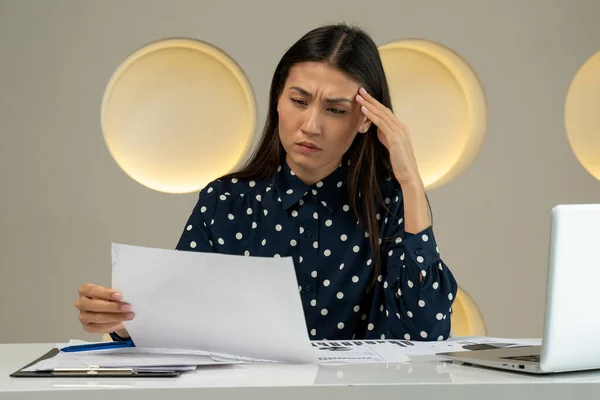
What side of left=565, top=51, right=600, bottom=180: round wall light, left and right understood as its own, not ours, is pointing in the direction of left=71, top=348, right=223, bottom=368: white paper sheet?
front

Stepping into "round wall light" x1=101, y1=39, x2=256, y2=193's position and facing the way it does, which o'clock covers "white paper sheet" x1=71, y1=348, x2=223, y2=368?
The white paper sheet is roughly at 12 o'clock from the round wall light.

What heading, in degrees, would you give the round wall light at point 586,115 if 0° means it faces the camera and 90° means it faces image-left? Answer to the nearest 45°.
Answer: approximately 0°

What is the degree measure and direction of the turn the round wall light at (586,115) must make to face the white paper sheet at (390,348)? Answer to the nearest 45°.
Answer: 0° — it already faces it

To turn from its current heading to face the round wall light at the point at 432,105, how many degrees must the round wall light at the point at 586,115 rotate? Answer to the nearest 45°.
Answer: approximately 45° to its right

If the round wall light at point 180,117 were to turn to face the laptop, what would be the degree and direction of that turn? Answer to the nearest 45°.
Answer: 0° — it already faces it

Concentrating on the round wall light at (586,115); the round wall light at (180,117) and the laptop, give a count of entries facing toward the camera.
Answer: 2

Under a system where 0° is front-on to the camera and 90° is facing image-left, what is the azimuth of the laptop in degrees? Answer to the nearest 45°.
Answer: approximately 135°

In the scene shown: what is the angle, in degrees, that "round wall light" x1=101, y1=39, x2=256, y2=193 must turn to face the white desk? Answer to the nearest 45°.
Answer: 0° — it already faces it

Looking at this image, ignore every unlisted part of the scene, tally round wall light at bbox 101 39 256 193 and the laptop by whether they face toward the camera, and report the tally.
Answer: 1

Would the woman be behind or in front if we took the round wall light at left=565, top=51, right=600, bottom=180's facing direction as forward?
in front

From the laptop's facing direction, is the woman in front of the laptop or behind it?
in front
